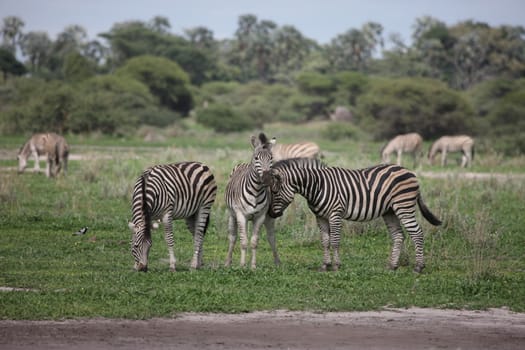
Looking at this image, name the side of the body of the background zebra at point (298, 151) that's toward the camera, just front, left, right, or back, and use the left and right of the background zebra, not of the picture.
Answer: left

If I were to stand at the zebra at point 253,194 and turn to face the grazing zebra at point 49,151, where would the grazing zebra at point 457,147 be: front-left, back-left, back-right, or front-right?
front-right

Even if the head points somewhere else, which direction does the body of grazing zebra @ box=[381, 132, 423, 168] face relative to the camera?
to the viewer's left

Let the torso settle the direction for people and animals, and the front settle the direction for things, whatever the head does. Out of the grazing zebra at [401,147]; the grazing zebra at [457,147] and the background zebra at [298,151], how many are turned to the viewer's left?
3

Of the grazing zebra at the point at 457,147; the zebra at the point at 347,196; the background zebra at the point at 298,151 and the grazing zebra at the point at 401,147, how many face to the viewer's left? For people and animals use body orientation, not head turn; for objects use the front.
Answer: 4

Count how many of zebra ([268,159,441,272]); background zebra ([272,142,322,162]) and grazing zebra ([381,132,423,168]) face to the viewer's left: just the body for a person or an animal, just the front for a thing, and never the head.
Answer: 3

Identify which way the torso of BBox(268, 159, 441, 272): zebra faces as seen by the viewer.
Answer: to the viewer's left

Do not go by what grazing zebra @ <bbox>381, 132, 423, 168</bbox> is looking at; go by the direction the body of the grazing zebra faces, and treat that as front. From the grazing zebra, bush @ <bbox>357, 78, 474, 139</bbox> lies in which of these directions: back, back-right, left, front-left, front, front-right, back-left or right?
right

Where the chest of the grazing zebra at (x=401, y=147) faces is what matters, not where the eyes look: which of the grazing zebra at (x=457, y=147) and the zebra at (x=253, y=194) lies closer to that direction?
the zebra at (x=253, y=194)

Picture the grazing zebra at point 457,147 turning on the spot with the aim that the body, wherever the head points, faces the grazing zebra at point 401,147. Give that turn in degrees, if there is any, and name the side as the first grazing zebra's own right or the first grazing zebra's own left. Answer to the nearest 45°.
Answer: approximately 45° to the first grazing zebra's own left

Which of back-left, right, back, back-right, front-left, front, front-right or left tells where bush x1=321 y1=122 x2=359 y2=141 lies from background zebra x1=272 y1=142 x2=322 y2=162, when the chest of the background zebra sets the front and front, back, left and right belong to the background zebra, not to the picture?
right

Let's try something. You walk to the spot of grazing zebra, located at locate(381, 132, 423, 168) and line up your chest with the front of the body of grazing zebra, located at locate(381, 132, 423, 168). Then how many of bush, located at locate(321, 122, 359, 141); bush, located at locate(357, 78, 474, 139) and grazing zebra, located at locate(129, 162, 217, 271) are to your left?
1

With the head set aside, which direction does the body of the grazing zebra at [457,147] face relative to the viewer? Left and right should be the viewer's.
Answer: facing to the left of the viewer
